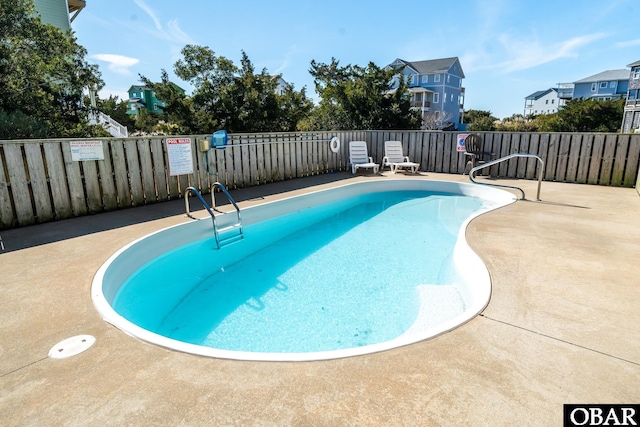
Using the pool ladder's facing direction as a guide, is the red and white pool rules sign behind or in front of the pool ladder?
behind

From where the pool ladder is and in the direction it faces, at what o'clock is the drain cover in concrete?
The drain cover in concrete is roughly at 2 o'clock from the pool ladder.

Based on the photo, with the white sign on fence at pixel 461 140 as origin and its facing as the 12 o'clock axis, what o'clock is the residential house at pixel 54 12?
The residential house is roughly at 3 o'clock from the white sign on fence.

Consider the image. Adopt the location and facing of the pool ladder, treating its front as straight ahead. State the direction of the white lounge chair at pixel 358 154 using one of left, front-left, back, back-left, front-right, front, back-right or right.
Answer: left

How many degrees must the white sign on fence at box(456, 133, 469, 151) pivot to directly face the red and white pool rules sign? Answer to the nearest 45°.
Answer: approximately 45° to its right

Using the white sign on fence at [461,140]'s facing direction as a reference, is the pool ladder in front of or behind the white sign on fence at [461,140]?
in front

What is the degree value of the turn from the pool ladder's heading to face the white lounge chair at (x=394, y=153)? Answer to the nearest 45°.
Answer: approximately 90° to its left

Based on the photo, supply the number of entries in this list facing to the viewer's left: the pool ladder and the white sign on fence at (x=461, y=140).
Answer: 0

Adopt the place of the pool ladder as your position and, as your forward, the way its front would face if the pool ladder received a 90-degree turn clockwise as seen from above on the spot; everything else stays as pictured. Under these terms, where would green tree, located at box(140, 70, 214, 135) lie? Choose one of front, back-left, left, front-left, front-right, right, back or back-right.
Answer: back-right

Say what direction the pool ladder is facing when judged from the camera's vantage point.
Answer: facing the viewer and to the right of the viewer

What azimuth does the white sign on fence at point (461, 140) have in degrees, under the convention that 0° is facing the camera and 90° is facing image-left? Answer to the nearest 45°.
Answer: approximately 0°

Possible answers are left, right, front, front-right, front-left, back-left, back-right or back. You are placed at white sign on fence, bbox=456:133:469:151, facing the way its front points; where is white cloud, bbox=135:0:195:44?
right

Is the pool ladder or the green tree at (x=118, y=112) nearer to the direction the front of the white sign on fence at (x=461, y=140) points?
the pool ladder

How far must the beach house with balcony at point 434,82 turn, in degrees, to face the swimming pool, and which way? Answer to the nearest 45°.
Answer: approximately 45° to its left

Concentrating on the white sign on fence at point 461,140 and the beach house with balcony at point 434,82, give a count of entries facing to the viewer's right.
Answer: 0

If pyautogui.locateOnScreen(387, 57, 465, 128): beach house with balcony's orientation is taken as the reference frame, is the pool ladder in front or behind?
in front
